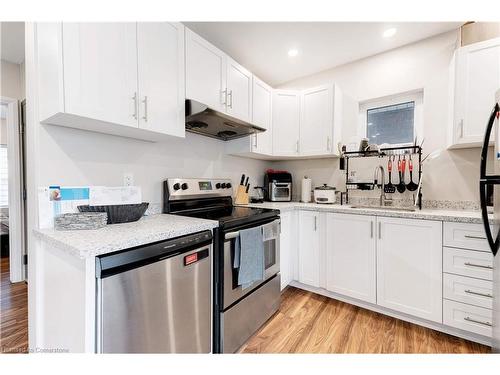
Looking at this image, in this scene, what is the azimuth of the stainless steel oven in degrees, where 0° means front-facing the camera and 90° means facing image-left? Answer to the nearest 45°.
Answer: approximately 315°

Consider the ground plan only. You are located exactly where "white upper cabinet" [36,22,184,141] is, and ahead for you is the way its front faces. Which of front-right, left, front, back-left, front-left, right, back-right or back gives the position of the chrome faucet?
front-left

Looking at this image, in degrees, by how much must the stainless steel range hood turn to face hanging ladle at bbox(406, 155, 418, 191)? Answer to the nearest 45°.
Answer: approximately 45° to its left

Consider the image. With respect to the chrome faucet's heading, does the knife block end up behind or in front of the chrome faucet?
in front

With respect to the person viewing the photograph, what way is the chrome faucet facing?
facing the viewer and to the left of the viewer

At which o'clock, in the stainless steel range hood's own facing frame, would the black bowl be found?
The black bowl is roughly at 3 o'clock from the stainless steel range hood.

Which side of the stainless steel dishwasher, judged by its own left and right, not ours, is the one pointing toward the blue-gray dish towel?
left

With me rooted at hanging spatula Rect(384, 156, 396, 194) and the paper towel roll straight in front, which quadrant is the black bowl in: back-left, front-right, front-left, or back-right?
front-left

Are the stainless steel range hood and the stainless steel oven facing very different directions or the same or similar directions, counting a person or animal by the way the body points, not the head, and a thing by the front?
same or similar directions

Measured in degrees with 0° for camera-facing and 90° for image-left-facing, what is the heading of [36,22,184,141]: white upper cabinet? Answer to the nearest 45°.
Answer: approximately 315°

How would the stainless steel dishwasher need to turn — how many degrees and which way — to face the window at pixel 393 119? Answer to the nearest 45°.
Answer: approximately 45° to its left

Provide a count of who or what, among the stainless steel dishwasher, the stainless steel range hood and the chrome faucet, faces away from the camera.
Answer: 0

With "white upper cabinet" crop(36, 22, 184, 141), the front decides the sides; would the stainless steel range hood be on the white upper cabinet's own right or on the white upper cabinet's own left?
on the white upper cabinet's own left

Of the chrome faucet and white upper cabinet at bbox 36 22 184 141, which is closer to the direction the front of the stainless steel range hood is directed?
the chrome faucet

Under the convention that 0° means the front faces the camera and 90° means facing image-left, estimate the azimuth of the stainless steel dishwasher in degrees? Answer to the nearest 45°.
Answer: approximately 315°

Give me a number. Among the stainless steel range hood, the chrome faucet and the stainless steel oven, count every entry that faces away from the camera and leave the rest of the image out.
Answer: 0

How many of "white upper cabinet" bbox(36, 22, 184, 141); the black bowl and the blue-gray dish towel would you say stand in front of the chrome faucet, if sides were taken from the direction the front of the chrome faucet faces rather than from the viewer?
3

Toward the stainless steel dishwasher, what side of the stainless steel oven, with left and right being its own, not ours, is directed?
right
